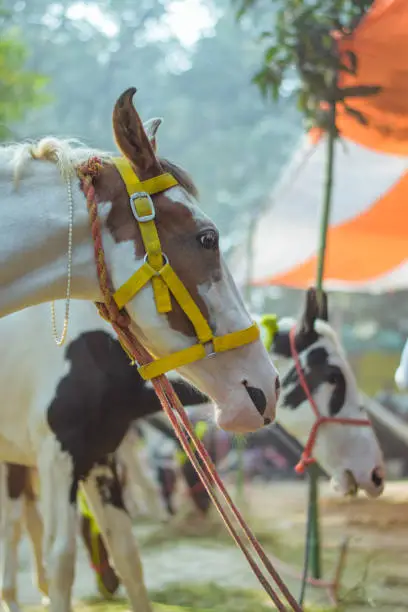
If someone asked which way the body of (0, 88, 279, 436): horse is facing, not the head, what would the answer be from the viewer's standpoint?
to the viewer's right

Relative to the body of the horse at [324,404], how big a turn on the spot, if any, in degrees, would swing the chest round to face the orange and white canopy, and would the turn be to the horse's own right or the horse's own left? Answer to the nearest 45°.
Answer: approximately 90° to the horse's own left

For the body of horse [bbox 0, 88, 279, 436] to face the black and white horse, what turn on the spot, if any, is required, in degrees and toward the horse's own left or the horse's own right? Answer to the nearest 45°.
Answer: approximately 90° to the horse's own left

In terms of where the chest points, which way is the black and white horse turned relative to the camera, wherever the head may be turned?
to the viewer's right

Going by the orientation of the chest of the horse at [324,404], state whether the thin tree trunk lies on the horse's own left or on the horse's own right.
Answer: on the horse's own left

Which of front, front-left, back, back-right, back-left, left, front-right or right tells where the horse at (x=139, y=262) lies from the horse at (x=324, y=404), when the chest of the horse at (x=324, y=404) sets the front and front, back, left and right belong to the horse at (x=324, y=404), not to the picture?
right

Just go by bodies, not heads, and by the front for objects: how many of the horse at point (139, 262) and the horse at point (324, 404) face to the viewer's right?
2

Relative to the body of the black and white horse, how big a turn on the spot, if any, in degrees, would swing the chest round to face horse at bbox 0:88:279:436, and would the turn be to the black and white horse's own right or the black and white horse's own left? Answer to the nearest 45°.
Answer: approximately 90° to the black and white horse's own right
